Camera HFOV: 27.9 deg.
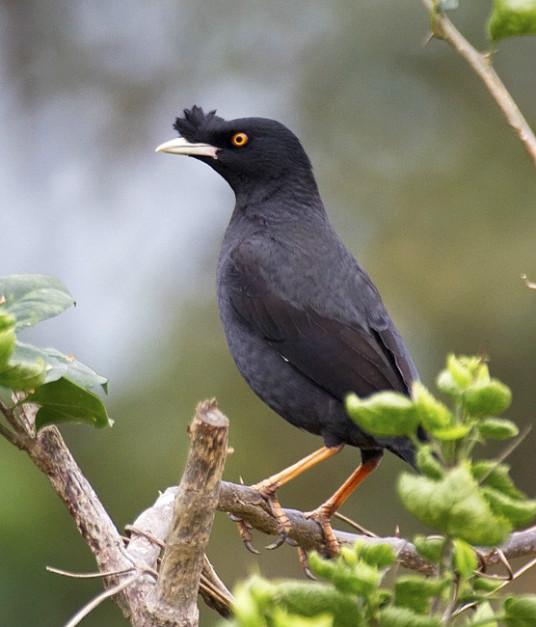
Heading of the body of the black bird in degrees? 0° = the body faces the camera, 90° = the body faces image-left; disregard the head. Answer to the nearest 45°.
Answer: approximately 90°

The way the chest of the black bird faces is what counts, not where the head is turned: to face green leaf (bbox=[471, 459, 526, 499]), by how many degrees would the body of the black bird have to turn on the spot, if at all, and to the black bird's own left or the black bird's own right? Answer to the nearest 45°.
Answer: approximately 180°

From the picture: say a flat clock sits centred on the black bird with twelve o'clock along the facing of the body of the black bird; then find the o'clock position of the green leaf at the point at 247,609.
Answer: The green leaf is roughly at 9 o'clock from the black bird.

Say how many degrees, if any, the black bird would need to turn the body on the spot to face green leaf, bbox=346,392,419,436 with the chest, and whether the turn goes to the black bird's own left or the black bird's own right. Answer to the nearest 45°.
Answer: approximately 90° to the black bird's own left

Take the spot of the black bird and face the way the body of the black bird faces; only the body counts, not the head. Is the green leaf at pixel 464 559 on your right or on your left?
on your left

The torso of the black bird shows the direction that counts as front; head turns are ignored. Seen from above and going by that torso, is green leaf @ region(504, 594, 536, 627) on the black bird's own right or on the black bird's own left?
on the black bird's own left
